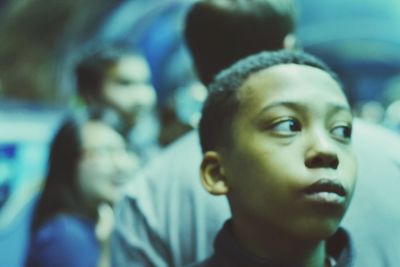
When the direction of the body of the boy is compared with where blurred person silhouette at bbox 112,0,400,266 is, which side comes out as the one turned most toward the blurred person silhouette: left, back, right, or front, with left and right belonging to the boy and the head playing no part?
back

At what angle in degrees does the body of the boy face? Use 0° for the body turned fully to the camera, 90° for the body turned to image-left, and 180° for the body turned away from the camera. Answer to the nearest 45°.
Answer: approximately 315°

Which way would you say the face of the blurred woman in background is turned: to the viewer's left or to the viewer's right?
to the viewer's right
